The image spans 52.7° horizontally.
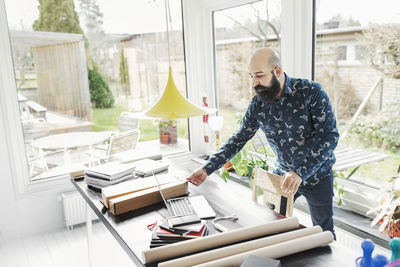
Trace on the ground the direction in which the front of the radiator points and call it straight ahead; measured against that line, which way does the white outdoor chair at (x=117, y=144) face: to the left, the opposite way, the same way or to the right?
the opposite way

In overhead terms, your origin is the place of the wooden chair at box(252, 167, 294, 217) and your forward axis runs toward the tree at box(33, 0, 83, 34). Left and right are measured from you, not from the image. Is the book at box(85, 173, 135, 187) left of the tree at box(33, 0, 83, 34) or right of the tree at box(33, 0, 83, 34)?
left

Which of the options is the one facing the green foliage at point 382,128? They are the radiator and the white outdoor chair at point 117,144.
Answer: the radiator

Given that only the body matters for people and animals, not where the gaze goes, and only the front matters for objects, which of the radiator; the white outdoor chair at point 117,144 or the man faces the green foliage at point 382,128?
the radiator

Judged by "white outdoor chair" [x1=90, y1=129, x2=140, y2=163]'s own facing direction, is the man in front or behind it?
behind

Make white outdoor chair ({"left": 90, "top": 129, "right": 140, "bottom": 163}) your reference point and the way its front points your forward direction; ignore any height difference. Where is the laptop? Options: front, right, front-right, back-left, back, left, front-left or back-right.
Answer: back-left

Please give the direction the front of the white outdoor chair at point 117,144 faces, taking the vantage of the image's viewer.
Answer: facing away from the viewer and to the left of the viewer

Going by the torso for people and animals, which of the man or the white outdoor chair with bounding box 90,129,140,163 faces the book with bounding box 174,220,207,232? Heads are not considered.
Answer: the man

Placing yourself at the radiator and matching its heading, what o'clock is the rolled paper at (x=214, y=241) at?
The rolled paper is roughly at 11 o'clock from the radiator.
